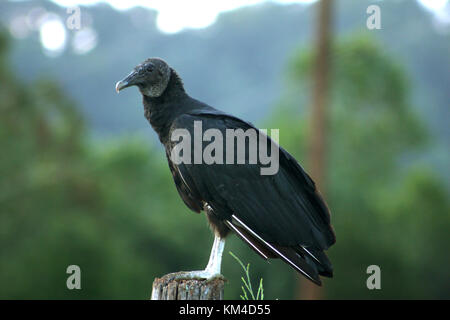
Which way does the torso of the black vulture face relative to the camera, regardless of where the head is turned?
to the viewer's left

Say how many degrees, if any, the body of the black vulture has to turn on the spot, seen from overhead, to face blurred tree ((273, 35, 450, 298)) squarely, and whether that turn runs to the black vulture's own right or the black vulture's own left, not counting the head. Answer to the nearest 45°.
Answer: approximately 90° to the black vulture's own right

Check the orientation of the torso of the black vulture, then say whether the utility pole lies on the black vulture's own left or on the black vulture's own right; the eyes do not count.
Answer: on the black vulture's own right
